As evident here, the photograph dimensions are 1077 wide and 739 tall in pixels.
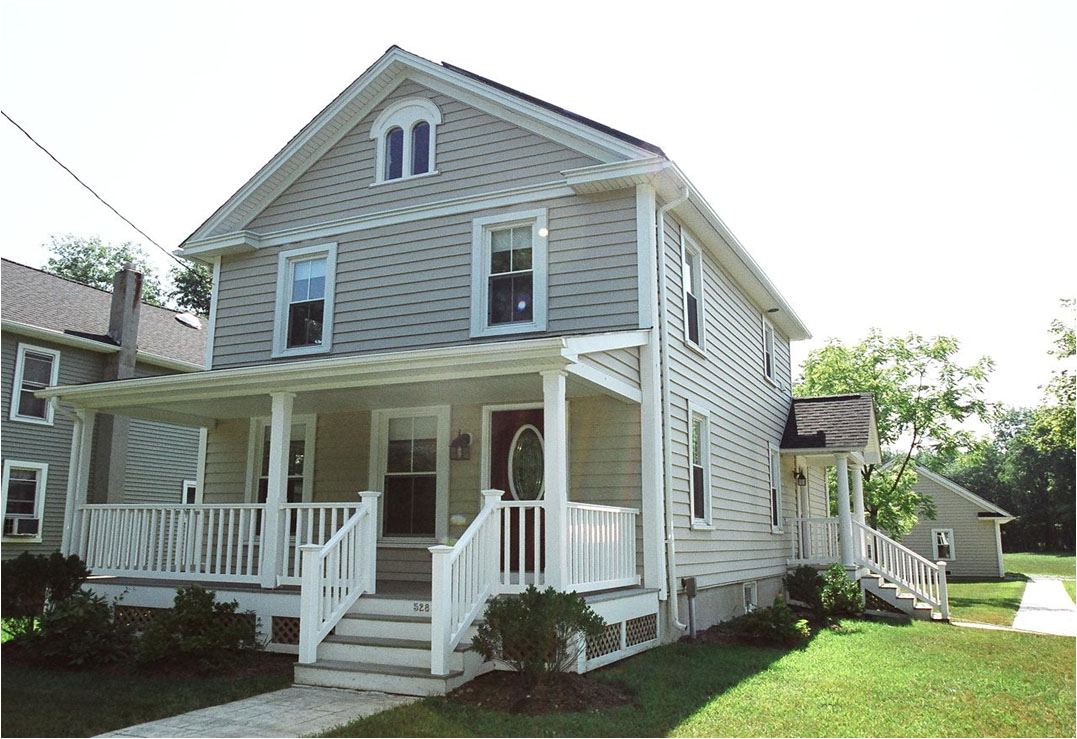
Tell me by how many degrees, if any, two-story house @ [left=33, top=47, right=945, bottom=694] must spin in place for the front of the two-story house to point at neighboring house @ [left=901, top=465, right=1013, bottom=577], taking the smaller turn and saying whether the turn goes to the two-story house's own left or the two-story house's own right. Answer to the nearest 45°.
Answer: approximately 180°

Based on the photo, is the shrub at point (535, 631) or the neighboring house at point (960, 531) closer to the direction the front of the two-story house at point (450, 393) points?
the shrub

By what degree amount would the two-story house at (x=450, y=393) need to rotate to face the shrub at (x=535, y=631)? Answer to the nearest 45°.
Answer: approximately 45° to its left

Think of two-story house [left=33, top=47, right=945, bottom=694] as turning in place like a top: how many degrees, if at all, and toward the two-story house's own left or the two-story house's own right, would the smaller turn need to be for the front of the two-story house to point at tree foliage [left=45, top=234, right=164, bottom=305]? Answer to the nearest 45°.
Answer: approximately 90° to the two-story house's own right

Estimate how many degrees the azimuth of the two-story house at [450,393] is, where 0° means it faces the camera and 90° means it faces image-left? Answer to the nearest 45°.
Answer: approximately 45°

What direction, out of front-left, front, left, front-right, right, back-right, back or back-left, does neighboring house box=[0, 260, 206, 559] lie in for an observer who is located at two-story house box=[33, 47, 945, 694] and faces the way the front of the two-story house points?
right
